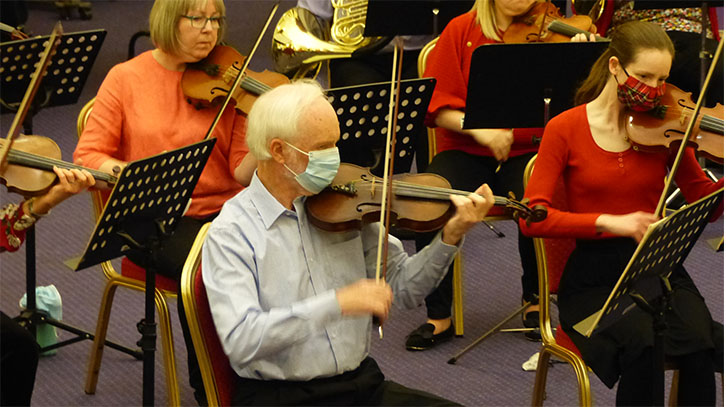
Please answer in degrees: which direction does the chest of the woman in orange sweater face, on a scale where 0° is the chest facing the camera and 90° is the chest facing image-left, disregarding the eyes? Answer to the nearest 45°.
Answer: approximately 315°

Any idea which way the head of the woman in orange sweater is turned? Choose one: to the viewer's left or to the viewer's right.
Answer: to the viewer's right

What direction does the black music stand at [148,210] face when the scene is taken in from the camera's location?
facing away from the viewer and to the left of the viewer
